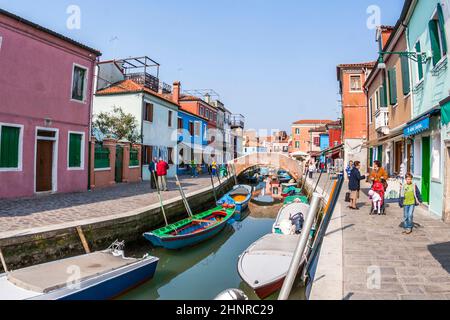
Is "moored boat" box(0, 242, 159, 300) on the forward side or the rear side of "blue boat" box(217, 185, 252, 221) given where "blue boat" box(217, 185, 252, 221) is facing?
on the forward side

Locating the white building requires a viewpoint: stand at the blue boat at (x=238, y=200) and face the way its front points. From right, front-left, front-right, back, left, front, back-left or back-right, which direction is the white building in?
right

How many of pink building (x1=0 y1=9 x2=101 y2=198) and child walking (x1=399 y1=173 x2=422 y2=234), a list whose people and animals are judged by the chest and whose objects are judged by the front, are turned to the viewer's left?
0

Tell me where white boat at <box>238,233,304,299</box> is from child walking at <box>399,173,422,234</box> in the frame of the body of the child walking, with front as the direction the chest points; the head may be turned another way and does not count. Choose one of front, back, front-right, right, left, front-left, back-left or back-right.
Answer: front-right

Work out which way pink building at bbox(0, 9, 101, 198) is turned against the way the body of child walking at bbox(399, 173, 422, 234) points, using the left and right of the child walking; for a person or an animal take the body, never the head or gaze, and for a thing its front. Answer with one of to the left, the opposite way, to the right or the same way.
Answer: to the left

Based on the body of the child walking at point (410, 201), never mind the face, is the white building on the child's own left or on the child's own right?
on the child's own right

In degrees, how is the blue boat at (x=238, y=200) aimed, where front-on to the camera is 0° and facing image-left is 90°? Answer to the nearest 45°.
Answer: approximately 45°

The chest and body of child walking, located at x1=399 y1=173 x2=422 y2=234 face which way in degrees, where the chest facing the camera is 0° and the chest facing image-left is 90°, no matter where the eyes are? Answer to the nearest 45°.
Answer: approximately 0°

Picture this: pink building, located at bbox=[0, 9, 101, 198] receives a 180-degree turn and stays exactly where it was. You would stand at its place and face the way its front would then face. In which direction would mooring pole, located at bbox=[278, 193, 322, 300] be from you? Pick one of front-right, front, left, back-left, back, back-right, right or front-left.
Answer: back-left

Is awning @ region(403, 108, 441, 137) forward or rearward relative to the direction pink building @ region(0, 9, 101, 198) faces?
forward

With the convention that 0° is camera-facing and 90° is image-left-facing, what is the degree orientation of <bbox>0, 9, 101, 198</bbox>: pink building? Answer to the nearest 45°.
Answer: approximately 315°

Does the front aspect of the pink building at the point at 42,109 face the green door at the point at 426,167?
yes
